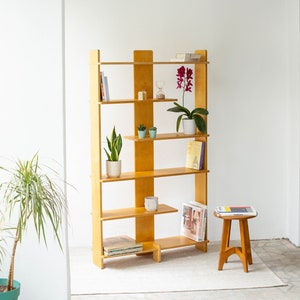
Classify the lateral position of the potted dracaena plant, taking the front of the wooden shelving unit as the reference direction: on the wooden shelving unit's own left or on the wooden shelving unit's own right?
on the wooden shelving unit's own right

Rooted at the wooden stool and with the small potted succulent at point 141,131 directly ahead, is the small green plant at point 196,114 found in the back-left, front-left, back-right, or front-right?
front-right

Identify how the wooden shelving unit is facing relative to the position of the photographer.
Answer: facing the viewer and to the right of the viewer

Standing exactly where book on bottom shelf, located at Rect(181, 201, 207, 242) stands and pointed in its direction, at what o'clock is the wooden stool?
The wooden stool is roughly at 9 o'clock from the book on bottom shelf.

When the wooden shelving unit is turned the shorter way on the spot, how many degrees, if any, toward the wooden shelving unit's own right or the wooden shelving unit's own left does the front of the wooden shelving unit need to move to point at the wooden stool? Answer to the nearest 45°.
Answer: approximately 45° to the wooden shelving unit's own left
